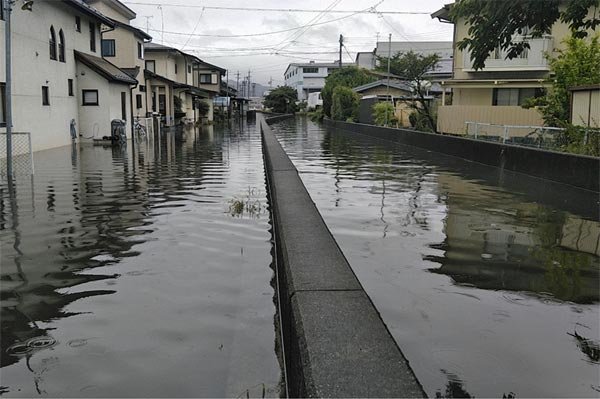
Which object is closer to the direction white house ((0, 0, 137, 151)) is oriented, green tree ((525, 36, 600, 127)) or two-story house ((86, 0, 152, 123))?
the green tree

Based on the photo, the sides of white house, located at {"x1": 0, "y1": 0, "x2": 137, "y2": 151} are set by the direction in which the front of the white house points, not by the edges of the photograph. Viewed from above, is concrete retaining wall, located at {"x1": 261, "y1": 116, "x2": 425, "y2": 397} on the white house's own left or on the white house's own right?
on the white house's own right

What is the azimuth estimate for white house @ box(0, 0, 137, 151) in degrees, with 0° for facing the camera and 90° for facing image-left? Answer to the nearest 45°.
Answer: approximately 270°

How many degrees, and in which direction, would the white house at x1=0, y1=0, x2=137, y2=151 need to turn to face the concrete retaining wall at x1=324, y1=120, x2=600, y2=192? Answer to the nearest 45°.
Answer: approximately 45° to its right

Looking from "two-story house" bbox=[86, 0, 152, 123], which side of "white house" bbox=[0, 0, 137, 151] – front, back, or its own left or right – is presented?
left
